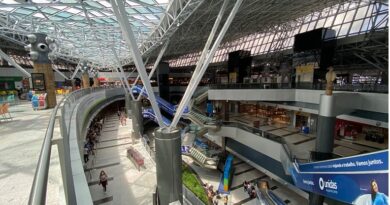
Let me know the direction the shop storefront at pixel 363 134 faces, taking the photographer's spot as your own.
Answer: facing the viewer and to the left of the viewer

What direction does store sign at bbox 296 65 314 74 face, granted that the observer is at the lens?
facing the viewer

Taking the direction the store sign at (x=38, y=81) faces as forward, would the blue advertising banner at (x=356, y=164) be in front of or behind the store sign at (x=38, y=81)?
in front

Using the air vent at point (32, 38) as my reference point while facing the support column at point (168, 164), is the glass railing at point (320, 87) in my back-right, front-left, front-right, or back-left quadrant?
front-left

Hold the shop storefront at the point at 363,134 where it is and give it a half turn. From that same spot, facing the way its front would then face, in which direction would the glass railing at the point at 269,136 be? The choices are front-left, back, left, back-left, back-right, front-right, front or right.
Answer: back

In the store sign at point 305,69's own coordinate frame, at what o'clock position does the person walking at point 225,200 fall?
The person walking is roughly at 1 o'clock from the store sign.

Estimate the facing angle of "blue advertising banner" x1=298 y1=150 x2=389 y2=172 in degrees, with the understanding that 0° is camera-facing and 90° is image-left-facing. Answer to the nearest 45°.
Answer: approximately 45°

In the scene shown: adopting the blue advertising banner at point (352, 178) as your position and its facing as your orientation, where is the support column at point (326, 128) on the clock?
The support column is roughly at 4 o'clock from the blue advertising banner.

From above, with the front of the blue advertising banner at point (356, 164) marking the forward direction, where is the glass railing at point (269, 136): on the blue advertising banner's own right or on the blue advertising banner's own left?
on the blue advertising banner's own right

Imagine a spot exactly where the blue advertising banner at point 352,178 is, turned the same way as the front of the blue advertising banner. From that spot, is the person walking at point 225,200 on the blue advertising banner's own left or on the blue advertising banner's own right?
on the blue advertising banner's own right

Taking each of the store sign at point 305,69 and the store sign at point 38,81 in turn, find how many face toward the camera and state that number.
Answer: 2

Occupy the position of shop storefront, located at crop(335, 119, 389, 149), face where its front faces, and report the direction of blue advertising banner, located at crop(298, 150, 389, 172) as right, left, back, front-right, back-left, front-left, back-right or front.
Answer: front-left

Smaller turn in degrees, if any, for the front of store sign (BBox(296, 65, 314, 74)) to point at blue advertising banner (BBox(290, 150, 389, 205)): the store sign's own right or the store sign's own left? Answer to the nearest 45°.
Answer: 0° — it already faces it

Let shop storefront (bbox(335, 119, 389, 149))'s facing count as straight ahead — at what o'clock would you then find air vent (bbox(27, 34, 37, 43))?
The air vent is roughly at 12 o'clock from the shop storefront.

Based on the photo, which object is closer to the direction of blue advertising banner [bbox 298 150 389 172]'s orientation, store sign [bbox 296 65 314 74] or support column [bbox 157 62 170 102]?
the support column
